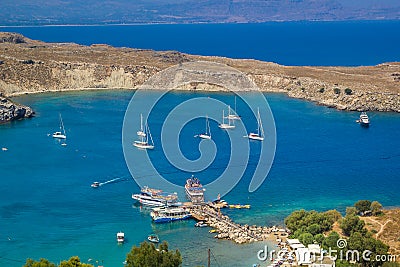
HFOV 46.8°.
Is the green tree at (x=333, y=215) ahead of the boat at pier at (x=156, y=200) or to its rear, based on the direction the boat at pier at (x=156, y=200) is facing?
to the rear

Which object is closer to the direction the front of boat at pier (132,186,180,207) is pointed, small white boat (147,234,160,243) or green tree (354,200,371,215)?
the small white boat

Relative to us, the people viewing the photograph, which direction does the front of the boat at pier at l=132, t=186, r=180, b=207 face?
facing to the left of the viewer

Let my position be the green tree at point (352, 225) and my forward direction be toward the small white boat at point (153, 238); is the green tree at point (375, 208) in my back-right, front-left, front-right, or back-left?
back-right

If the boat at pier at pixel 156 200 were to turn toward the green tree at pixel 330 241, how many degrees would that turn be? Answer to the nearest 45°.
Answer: approximately 135° to its left

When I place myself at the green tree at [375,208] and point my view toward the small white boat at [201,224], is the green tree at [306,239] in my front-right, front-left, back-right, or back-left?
front-left

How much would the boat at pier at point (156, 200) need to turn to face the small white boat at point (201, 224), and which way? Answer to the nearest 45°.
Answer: approximately 135° to its left

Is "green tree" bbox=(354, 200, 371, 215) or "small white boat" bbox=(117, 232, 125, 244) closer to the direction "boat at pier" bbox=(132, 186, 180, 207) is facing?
the small white boat
